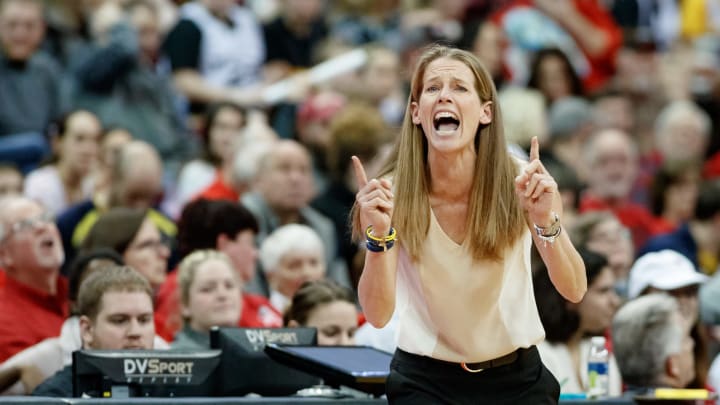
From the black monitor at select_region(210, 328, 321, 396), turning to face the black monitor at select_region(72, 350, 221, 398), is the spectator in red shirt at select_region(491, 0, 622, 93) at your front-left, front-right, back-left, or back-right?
back-right

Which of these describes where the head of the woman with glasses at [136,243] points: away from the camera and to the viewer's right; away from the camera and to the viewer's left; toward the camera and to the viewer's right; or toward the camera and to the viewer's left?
toward the camera and to the viewer's right

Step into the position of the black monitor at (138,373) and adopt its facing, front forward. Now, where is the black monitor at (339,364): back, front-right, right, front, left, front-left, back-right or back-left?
right

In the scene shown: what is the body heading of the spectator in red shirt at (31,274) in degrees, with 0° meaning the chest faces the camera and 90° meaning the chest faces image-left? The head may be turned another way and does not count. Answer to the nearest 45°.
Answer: approximately 315°

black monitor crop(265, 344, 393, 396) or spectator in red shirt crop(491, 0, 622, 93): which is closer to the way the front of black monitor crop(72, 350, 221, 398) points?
the spectator in red shirt

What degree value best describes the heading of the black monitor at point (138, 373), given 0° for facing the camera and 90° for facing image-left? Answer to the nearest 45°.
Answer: approximately 180°

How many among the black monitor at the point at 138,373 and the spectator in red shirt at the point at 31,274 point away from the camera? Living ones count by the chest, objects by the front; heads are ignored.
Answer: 1

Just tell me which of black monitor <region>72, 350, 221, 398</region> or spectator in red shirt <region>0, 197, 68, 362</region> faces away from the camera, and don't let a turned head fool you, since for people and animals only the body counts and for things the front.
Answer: the black monitor

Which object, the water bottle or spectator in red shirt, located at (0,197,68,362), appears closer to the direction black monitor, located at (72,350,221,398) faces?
the spectator in red shirt

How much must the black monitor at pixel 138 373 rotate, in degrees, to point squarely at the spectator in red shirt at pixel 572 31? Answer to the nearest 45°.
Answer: approximately 45° to its right
